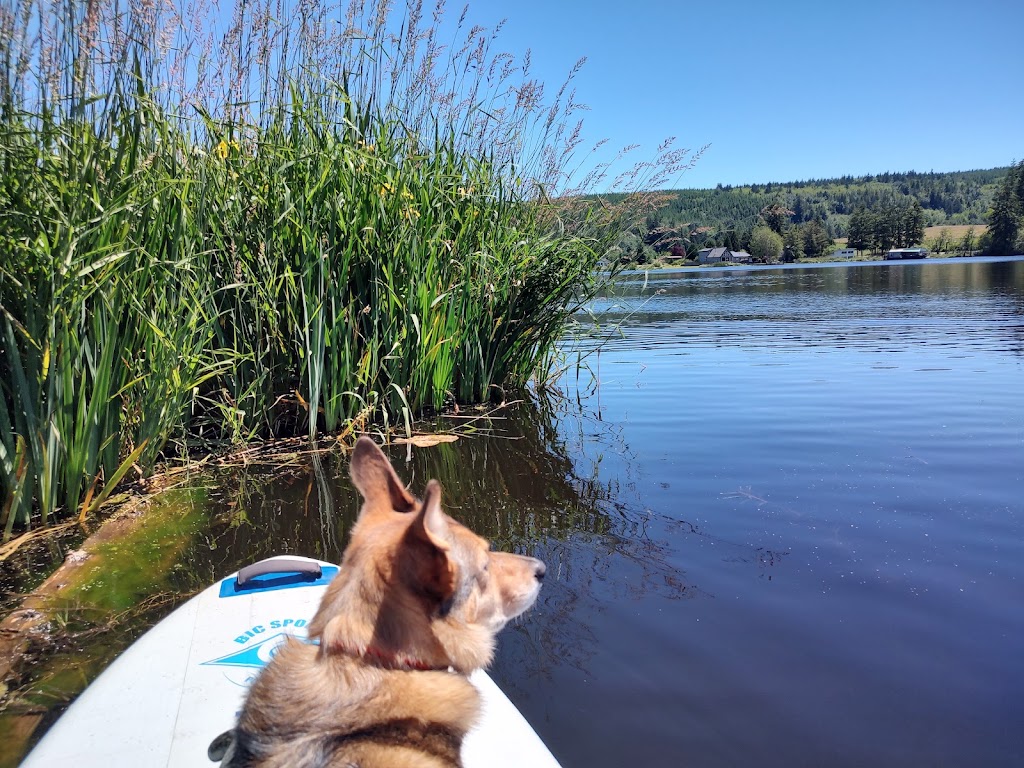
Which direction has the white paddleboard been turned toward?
away from the camera

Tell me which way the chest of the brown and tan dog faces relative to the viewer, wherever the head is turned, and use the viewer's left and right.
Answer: facing away from the viewer and to the right of the viewer
